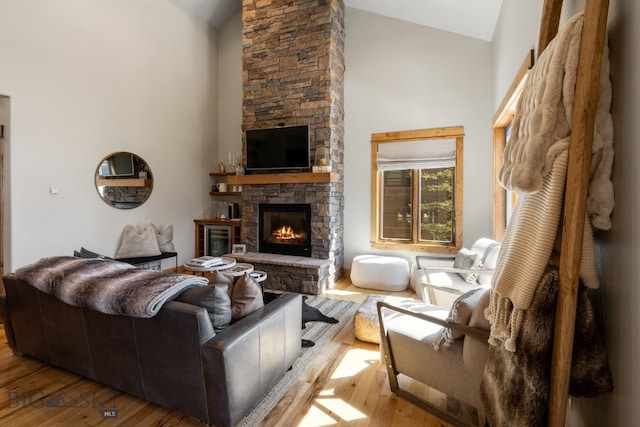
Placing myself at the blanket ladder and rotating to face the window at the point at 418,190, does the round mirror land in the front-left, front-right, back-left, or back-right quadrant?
front-left

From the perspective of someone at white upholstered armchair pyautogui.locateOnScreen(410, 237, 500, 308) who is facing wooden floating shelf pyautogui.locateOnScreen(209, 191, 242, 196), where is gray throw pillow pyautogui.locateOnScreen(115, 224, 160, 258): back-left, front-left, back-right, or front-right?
front-left

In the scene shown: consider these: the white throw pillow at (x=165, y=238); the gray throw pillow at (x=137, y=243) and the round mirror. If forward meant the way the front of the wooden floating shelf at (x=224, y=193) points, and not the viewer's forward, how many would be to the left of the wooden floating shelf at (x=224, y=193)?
0

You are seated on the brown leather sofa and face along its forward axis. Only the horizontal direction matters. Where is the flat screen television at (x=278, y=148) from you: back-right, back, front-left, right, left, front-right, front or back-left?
front

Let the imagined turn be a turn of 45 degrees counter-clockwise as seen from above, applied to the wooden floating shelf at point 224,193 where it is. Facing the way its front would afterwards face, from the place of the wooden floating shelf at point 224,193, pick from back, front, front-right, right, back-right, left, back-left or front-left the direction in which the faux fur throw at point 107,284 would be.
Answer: front-right

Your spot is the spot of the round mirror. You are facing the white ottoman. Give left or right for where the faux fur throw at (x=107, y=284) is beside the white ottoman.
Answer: right

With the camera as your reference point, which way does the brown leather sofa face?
facing away from the viewer and to the right of the viewer

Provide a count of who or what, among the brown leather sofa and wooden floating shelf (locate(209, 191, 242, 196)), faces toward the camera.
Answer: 1

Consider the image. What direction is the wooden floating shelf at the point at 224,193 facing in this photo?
toward the camera

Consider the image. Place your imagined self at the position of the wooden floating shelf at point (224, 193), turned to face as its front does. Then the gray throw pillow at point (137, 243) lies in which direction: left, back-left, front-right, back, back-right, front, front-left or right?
front-right

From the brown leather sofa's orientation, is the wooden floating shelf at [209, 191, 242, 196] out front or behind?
out front

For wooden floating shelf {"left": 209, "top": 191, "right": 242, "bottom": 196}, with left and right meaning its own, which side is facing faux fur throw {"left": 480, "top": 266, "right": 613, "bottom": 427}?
front

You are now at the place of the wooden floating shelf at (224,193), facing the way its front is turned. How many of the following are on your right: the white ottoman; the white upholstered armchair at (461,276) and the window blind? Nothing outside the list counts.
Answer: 0

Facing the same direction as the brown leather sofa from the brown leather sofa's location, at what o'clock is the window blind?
The window blind is roughly at 1 o'clock from the brown leather sofa.

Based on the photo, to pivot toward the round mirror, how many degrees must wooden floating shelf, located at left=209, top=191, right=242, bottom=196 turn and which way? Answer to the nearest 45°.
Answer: approximately 45° to its right

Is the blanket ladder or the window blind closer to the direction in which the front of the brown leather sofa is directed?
the window blind

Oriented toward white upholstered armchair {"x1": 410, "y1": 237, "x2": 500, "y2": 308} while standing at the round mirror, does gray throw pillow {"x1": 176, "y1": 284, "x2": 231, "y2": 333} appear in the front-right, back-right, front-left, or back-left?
front-right

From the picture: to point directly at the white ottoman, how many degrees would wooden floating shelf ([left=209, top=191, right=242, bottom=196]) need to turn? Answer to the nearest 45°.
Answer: approximately 45° to its left

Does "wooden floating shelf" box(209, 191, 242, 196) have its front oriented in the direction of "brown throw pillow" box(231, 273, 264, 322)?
yes

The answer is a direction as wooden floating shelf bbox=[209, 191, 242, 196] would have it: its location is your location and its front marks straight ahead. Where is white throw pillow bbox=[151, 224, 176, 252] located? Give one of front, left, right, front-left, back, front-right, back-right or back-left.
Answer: front-right

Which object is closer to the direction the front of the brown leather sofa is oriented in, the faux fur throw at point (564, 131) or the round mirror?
the round mirror

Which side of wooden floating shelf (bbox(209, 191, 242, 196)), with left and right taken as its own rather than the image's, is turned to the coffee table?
front
